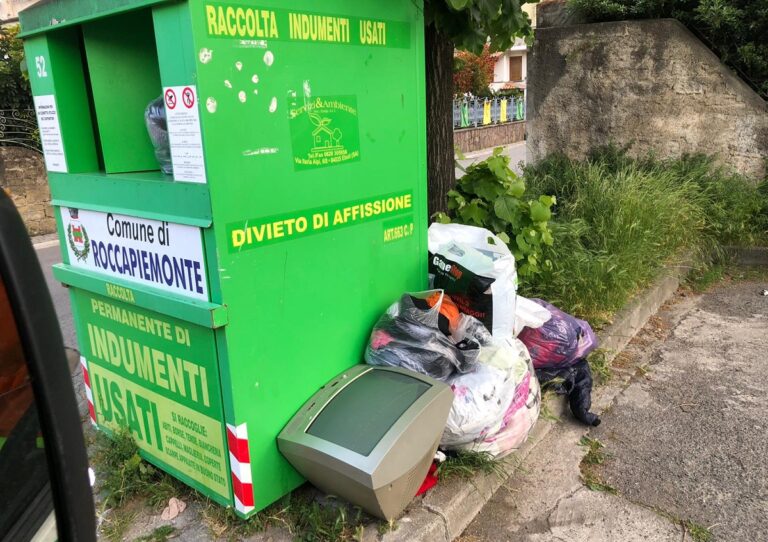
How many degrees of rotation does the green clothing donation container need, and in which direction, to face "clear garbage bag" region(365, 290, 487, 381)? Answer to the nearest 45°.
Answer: approximately 135° to its left

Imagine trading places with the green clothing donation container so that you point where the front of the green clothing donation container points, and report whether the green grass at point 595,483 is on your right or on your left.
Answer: on your left

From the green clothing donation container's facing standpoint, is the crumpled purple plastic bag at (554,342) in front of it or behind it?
behind

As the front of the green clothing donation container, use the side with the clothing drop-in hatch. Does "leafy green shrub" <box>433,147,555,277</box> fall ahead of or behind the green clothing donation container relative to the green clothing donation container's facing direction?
behind

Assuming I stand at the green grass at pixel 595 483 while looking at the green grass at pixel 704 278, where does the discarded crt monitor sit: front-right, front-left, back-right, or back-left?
back-left

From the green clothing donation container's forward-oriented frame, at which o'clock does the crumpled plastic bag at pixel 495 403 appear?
The crumpled plastic bag is roughly at 8 o'clock from the green clothing donation container.

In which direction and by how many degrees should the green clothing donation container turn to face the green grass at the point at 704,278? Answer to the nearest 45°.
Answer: approximately 180°

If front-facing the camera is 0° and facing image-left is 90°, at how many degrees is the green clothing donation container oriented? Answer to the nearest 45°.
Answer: approximately 45°

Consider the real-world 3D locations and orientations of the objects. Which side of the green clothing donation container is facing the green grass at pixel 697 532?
left
